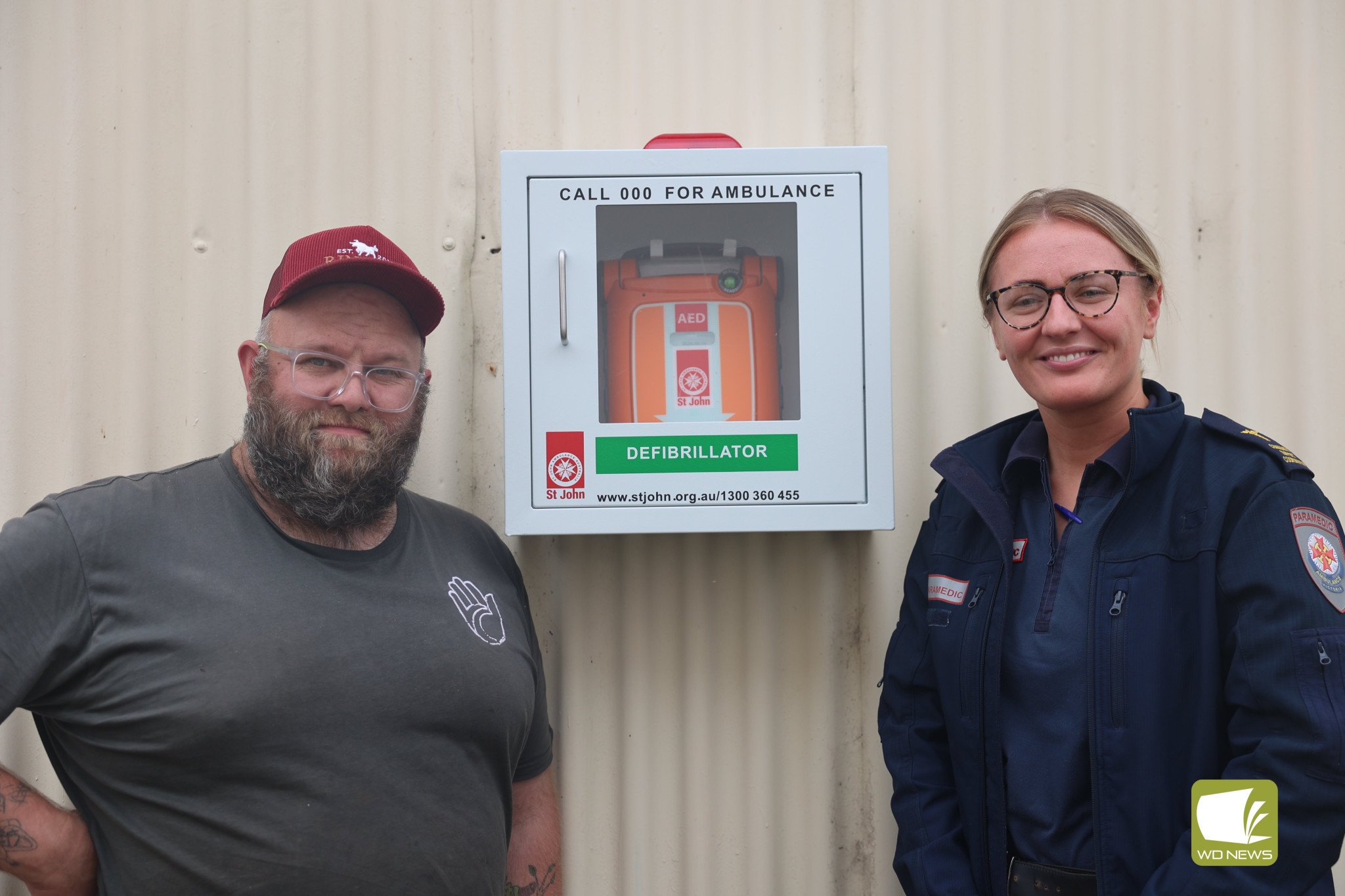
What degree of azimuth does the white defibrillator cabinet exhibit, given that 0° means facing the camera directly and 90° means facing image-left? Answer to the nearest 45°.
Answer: approximately 0°

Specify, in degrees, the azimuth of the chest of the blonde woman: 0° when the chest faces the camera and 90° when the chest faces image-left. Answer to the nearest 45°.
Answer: approximately 45°

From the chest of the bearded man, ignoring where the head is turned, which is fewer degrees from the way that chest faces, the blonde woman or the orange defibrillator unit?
the blonde woman

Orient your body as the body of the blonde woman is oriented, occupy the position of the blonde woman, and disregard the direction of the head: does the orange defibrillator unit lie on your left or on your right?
on your right

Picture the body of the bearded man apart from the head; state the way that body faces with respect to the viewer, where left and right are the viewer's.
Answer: facing the viewer and to the right of the viewer
